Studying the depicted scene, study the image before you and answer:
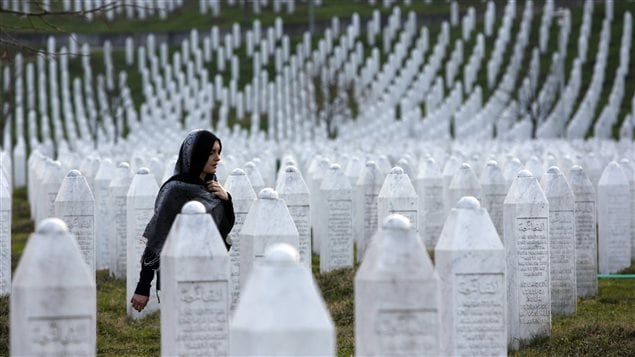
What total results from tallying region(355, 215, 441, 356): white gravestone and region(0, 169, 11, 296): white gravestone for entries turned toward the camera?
2

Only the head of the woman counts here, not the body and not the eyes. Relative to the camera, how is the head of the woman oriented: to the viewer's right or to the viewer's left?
to the viewer's right

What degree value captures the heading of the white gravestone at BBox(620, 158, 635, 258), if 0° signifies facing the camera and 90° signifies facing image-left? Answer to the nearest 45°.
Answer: approximately 0°

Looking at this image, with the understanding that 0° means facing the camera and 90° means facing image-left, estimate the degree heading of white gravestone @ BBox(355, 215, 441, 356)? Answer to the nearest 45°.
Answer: approximately 0°

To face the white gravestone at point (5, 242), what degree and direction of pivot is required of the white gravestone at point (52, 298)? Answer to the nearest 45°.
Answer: approximately 180°

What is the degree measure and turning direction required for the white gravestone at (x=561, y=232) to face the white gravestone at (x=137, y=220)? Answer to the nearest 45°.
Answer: approximately 90° to its right
